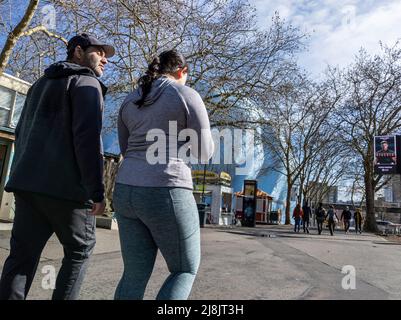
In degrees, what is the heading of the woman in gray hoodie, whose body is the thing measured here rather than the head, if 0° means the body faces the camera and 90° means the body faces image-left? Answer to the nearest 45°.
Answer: approximately 225°

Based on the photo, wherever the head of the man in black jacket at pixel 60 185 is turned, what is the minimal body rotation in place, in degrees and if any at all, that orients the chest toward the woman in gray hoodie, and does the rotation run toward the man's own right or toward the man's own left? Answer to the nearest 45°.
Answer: approximately 90° to the man's own right

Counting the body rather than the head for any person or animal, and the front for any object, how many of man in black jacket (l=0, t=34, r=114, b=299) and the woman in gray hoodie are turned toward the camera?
0

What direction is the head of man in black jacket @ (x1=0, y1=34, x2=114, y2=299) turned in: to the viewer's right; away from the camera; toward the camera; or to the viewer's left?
to the viewer's right

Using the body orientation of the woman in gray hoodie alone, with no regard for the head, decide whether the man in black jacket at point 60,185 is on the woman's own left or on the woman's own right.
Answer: on the woman's own left

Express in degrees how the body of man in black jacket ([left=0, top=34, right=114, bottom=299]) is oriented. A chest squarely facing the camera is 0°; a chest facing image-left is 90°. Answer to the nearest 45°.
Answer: approximately 225°
